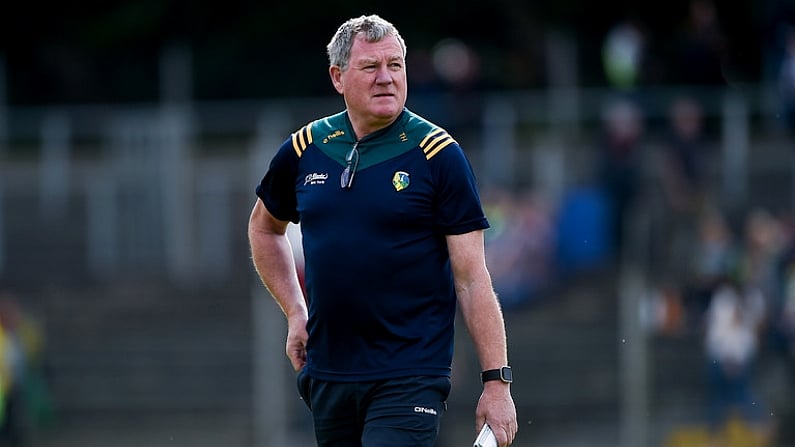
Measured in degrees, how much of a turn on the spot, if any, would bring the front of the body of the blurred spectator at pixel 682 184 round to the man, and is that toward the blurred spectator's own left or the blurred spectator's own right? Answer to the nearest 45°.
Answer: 0° — they already face them

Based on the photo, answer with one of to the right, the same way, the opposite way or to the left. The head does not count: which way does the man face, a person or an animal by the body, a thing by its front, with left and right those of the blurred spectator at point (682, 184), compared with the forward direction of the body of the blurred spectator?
the same way

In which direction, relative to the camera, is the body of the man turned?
toward the camera

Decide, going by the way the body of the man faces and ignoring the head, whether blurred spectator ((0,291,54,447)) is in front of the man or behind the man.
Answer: behind

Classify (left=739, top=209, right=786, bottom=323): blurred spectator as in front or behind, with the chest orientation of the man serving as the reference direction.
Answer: behind

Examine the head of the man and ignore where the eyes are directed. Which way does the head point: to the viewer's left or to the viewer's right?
to the viewer's right

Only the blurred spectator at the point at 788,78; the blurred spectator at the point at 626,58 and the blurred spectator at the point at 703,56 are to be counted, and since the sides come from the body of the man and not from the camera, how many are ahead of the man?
0

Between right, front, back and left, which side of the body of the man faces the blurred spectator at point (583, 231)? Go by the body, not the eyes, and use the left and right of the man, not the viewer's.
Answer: back

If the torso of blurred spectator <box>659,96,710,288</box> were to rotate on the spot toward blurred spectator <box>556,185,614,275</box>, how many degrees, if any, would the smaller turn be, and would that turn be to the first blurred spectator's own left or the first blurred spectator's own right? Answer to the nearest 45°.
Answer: approximately 90° to the first blurred spectator's own right
